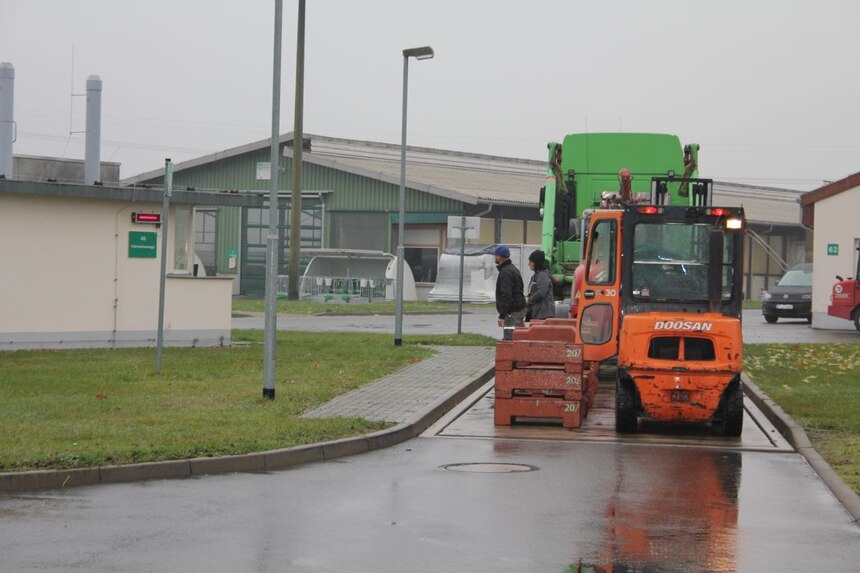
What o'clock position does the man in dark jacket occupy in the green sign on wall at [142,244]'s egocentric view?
The man in dark jacket is roughly at 10 o'clock from the green sign on wall.

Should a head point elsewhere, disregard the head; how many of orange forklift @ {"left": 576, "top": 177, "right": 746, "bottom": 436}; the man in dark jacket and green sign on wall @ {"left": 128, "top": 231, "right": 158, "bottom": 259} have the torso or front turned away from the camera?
1

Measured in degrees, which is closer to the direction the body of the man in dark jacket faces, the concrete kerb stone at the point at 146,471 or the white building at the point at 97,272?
the white building

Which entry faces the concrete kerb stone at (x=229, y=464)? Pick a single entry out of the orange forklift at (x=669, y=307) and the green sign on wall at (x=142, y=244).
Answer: the green sign on wall

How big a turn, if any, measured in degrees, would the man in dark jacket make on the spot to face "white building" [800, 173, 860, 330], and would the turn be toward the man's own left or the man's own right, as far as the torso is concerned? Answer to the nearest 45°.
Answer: approximately 135° to the man's own right

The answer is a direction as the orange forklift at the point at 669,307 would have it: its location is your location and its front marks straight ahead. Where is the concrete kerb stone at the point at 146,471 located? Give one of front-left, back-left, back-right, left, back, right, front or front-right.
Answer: back-left

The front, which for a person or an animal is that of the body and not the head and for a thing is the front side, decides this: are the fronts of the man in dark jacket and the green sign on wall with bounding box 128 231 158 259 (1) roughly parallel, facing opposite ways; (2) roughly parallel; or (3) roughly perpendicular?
roughly perpendicular

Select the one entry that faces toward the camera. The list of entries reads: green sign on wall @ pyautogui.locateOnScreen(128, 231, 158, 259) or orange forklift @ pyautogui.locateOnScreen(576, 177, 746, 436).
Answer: the green sign on wall

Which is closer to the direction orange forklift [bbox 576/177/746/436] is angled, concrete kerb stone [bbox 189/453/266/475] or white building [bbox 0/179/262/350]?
the white building

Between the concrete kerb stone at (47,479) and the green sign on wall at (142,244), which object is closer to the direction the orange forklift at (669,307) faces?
the green sign on wall

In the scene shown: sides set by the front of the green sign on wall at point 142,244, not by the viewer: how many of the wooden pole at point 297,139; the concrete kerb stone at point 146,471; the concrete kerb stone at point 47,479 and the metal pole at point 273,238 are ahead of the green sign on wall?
3

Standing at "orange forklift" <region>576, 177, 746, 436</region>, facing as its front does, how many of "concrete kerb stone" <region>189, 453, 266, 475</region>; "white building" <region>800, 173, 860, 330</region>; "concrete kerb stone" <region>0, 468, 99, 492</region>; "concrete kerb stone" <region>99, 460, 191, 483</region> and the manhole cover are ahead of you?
1

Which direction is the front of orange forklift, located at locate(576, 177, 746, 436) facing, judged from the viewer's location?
facing away from the viewer

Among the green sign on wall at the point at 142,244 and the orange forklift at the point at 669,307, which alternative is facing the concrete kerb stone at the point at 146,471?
the green sign on wall

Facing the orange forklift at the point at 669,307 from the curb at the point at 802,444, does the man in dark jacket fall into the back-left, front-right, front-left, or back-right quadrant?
front-right

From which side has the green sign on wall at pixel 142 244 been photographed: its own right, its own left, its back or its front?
front

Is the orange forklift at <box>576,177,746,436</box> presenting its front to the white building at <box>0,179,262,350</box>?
no
